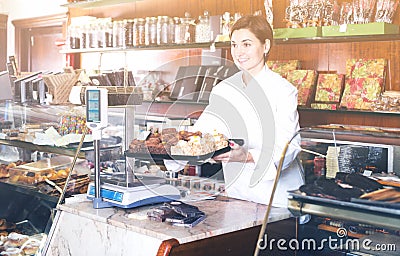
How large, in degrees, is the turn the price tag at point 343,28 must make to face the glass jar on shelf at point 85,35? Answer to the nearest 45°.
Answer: approximately 135° to its right

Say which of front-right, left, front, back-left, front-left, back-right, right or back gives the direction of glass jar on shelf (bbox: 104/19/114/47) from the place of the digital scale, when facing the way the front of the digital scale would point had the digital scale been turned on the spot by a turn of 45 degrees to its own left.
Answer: back

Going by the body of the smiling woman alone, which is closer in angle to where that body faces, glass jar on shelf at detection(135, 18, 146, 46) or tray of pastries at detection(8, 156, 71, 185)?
the tray of pastries

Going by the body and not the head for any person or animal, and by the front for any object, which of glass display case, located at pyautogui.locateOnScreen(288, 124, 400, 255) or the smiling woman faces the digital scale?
the smiling woman

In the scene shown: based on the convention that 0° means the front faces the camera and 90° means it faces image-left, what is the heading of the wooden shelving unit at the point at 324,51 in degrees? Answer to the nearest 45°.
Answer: approximately 0°

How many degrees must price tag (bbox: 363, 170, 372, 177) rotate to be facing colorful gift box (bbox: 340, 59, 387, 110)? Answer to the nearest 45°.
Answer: approximately 180°

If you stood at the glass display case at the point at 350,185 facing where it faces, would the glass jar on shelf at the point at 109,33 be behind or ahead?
behind

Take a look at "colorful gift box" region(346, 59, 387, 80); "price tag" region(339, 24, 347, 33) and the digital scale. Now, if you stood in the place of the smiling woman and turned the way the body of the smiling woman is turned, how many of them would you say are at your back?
2

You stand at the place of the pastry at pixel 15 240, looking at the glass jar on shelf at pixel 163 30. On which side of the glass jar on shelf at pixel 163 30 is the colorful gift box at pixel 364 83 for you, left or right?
right

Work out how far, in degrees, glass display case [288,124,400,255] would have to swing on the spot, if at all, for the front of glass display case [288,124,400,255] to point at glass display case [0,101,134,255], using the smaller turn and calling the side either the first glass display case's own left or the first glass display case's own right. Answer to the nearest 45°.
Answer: approximately 135° to the first glass display case's own right
